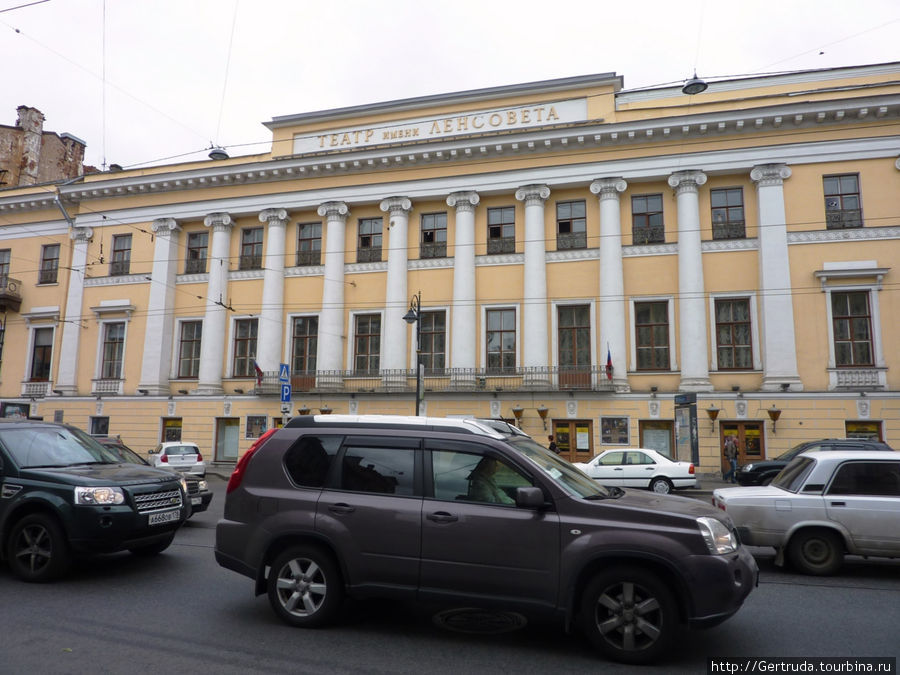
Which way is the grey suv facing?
to the viewer's right

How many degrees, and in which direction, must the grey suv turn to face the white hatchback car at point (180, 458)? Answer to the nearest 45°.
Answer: approximately 135° to its left

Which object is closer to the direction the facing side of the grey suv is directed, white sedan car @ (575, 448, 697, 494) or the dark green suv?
the white sedan car

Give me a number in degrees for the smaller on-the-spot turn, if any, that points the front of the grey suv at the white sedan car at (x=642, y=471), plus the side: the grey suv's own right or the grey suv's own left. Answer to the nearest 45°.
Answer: approximately 90° to the grey suv's own left

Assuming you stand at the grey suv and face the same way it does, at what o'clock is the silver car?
The silver car is roughly at 11 o'clock from the grey suv.

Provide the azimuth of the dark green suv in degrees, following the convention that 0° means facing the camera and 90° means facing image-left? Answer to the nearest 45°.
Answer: approximately 315°

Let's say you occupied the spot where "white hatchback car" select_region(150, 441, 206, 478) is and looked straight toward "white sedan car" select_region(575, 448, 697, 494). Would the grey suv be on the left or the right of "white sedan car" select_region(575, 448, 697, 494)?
right

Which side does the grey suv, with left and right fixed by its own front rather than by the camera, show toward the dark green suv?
back
